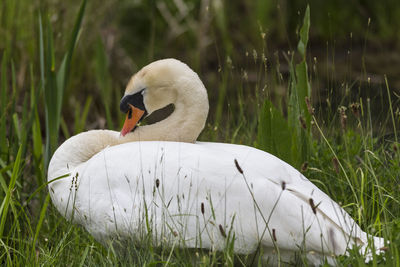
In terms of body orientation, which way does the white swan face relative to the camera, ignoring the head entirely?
to the viewer's left
